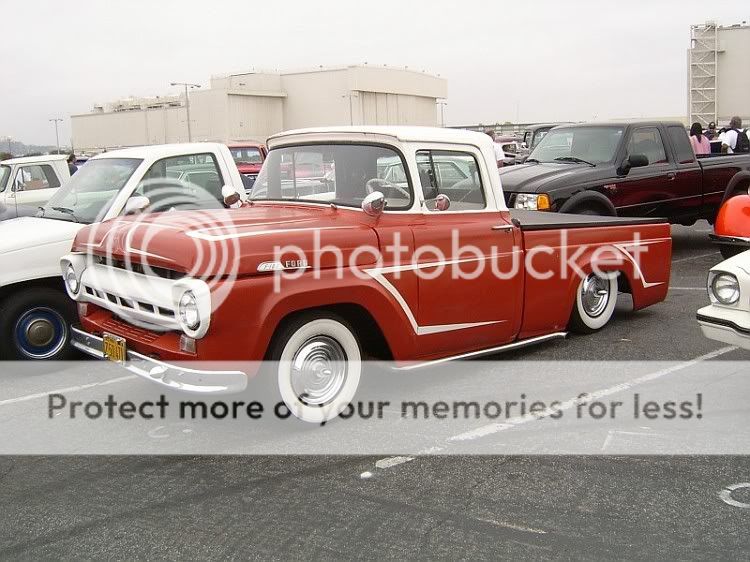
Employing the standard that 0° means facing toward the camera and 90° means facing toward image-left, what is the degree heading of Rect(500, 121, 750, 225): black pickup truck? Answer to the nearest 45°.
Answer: approximately 45°

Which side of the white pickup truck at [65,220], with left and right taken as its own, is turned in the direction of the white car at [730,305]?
left

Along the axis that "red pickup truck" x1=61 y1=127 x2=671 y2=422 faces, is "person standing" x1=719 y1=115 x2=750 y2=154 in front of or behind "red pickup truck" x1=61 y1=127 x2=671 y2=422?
behind

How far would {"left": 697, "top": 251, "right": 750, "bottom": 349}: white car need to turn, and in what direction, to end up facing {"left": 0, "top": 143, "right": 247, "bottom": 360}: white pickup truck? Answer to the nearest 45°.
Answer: approximately 45° to its right

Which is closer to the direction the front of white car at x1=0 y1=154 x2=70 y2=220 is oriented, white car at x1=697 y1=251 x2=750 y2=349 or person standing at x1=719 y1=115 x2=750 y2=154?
the white car

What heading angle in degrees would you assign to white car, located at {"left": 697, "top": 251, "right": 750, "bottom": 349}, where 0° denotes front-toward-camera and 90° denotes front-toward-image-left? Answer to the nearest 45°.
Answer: approximately 45°

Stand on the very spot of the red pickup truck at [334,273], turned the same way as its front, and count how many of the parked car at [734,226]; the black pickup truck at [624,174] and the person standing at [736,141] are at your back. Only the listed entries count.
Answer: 3

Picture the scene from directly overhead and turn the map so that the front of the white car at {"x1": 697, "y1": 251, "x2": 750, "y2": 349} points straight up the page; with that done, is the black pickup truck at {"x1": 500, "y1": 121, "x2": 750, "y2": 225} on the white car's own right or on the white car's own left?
on the white car's own right

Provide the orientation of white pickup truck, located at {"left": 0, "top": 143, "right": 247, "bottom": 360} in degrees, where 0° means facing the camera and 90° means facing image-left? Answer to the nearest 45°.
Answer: approximately 45°

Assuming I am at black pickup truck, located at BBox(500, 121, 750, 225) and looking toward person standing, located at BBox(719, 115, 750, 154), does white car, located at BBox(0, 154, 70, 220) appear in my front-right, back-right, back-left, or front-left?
back-left

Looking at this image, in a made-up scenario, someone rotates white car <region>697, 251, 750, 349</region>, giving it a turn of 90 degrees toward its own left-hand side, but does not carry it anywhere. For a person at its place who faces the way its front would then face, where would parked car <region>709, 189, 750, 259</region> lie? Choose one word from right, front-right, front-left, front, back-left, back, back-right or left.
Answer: back-left

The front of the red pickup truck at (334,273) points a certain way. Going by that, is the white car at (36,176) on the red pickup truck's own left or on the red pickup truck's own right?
on the red pickup truck's own right
